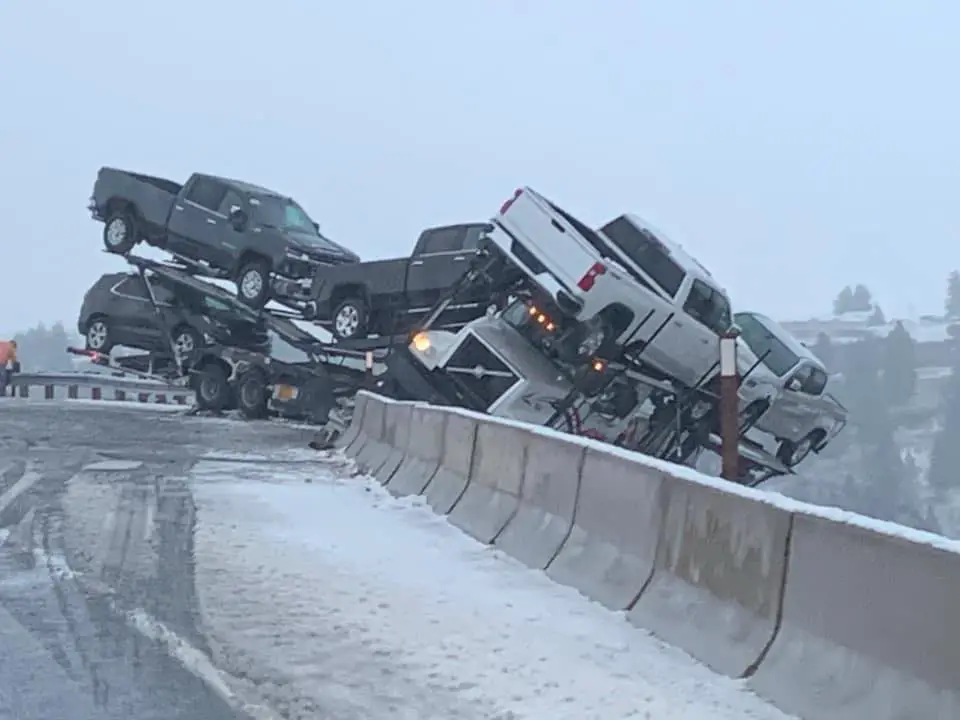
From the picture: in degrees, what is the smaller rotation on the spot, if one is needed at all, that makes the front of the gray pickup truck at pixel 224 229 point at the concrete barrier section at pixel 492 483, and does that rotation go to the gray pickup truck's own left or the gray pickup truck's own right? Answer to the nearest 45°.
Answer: approximately 45° to the gray pickup truck's own right

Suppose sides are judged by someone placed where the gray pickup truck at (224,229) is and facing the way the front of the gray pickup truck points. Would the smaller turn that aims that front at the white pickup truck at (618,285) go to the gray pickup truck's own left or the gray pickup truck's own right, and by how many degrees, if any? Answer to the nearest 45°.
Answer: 0° — it already faces it

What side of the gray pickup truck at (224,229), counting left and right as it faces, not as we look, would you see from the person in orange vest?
back

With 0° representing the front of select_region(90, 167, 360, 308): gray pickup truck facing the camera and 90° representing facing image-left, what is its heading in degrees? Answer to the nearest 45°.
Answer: approximately 315°

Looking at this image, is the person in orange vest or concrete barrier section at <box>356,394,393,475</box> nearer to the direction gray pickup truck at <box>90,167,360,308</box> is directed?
the concrete barrier section

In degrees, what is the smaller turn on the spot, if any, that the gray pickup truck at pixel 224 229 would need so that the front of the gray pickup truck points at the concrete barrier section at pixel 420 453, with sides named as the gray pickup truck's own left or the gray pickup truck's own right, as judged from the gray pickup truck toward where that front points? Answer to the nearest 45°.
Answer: approximately 45° to the gray pickup truck's own right
